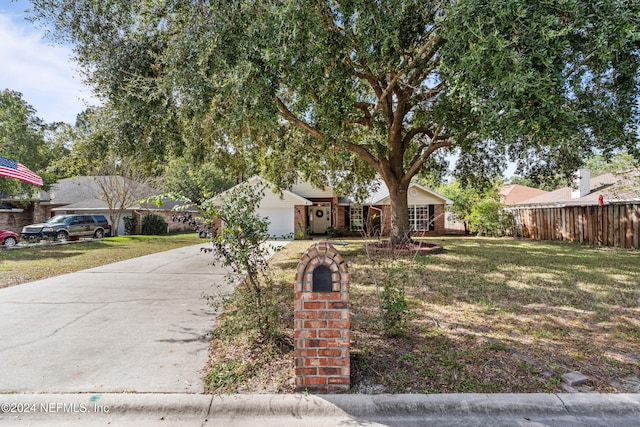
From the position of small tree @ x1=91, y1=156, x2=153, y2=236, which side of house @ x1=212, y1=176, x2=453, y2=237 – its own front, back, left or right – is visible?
right

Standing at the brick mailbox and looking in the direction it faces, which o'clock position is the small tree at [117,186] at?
The small tree is roughly at 5 o'clock from the brick mailbox.

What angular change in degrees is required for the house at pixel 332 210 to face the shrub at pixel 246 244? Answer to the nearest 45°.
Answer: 0° — it already faces it

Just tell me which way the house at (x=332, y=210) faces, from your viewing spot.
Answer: facing the viewer

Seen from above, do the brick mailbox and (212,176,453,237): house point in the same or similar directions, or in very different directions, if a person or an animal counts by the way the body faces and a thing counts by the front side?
same or similar directions

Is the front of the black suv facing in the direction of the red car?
yes

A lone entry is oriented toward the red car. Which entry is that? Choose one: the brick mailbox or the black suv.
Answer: the black suv

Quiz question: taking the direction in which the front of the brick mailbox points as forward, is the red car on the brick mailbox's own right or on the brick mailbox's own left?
on the brick mailbox's own right

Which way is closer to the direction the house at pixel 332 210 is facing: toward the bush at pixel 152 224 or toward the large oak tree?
the large oak tree

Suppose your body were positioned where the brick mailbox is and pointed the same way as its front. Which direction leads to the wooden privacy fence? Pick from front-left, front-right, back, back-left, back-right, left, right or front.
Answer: back-left

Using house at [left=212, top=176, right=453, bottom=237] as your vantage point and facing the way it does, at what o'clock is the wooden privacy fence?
The wooden privacy fence is roughly at 10 o'clock from the house.
